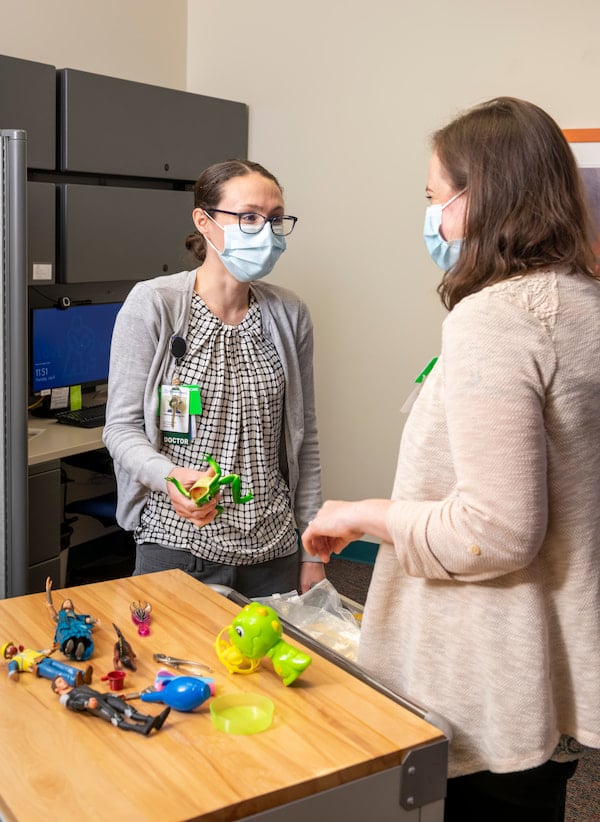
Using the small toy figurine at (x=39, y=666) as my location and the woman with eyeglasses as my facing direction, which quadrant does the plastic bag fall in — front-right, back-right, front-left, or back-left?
front-right

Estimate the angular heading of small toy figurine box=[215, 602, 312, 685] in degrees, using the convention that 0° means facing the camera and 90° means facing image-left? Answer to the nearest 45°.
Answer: approximately 90°

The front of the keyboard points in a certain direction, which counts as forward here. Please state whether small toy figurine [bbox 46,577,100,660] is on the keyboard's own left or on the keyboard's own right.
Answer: on the keyboard's own right

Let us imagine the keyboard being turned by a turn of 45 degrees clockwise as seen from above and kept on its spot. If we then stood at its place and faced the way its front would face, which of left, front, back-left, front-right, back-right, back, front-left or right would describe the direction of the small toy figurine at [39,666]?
front

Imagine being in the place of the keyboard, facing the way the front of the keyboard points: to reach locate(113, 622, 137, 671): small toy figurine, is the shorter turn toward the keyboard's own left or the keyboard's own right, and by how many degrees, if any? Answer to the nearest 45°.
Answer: approximately 45° to the keyboard's own right

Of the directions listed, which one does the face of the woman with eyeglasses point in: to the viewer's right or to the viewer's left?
to the viewer's right

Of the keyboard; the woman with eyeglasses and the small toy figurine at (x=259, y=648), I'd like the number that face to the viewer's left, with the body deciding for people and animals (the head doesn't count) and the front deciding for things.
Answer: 1

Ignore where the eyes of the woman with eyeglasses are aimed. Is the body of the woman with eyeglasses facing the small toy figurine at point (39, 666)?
no

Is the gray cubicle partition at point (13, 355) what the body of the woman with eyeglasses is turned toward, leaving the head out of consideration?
no

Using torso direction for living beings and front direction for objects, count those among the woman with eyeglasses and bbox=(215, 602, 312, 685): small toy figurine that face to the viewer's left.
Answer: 1

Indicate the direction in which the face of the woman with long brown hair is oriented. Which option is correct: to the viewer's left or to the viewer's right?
to the viewer's left

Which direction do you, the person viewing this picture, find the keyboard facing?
facing the viewer and to the right of the viewer

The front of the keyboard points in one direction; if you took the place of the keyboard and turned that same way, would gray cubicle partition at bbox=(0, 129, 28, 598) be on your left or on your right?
on your right

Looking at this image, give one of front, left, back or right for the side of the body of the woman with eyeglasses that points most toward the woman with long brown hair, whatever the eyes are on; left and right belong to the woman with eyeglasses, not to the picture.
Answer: front

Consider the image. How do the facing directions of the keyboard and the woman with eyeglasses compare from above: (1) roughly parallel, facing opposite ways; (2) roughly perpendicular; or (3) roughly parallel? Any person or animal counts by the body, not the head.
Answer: roughly parallel

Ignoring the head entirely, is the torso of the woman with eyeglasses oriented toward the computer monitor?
no
